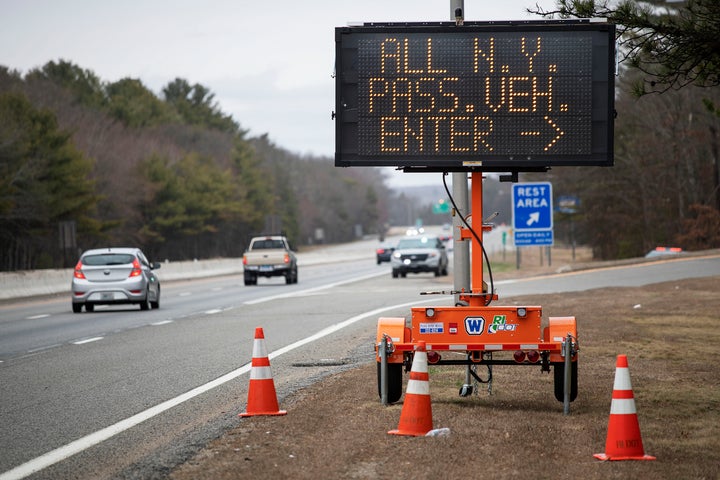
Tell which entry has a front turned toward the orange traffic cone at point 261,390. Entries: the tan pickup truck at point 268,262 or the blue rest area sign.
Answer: the blue rest area sign

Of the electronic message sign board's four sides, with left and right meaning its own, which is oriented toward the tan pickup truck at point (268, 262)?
back

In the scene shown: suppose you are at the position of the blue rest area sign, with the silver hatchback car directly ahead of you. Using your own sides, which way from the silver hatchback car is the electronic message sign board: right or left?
left

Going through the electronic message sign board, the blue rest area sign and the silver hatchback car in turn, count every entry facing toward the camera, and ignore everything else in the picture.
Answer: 2

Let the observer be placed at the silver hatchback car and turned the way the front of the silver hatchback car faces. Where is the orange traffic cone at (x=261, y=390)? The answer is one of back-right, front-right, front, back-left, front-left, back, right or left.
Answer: back

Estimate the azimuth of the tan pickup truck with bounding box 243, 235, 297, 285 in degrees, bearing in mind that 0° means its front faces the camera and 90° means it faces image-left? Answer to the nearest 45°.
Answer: approximately 180°

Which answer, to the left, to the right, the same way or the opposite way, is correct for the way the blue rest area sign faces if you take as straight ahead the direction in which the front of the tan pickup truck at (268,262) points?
the opposite way

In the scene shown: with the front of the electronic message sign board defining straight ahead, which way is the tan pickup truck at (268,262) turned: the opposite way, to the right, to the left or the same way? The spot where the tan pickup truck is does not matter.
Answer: the opposite way

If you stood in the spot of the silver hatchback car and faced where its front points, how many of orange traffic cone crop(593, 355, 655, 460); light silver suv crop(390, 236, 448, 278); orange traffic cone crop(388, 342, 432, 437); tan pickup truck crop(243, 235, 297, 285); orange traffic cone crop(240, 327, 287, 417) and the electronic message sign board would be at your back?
4

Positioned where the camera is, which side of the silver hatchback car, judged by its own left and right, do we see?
back
